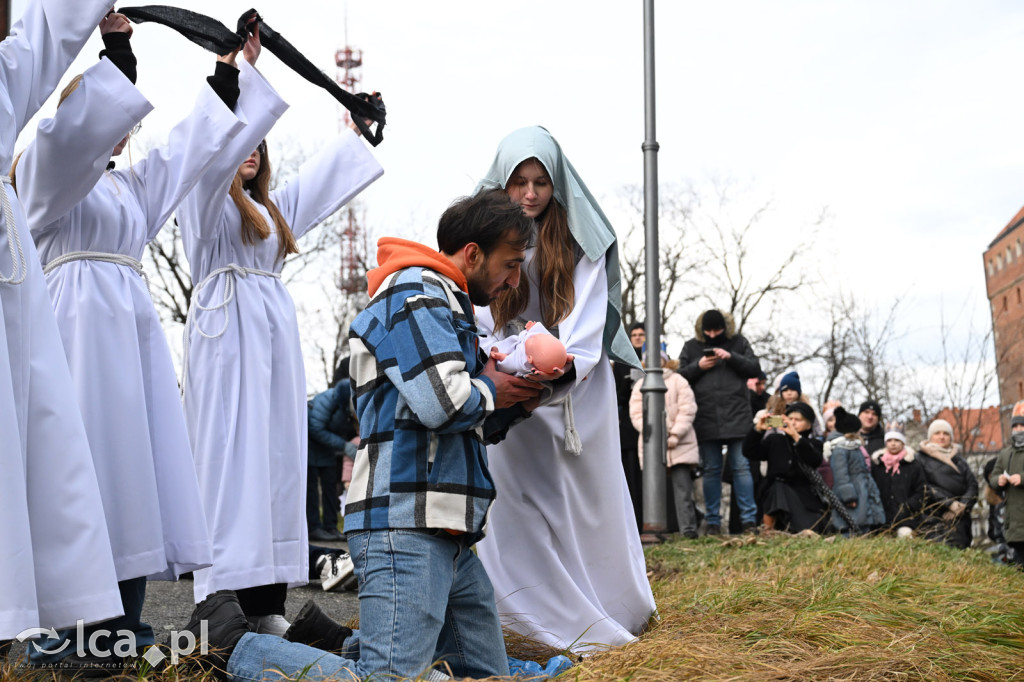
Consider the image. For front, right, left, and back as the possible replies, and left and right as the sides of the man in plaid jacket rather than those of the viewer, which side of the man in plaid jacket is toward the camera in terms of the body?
right

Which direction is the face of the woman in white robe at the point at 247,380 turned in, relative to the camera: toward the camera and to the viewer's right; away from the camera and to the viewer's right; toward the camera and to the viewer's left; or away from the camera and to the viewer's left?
toward the camera and to the viewer's left

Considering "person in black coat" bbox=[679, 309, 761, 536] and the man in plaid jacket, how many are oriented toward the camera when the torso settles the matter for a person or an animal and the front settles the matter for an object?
1

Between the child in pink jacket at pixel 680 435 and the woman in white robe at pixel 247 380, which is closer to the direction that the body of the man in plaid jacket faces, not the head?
the child in pink jacket

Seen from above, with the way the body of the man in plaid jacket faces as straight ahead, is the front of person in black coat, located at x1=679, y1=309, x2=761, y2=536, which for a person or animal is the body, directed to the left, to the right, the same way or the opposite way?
to the right

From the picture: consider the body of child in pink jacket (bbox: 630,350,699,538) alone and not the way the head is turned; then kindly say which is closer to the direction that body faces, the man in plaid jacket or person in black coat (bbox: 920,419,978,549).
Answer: the man in plaid jacket

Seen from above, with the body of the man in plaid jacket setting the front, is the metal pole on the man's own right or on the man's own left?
on the man's own left

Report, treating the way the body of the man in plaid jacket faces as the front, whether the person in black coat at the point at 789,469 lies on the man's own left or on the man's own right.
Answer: on the man's own left

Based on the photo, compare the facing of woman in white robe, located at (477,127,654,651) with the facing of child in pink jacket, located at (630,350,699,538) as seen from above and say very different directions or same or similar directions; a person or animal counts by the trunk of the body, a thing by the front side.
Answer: same or similar directions

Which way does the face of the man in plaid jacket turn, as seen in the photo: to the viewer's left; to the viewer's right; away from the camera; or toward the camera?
to the viewer's right

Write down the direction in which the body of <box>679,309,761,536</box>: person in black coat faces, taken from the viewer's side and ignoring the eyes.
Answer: toward the camera

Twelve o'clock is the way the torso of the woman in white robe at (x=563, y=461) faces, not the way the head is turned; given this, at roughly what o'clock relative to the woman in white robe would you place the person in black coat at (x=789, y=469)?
The person in black coat is roughly at 5 o'clock from the woman in white robe.

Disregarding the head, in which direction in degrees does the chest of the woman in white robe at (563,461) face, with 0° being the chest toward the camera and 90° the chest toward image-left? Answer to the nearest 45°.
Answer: approximately 45°
